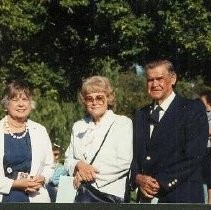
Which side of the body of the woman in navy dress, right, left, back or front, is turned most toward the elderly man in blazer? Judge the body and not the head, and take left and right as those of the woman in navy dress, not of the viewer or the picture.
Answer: left

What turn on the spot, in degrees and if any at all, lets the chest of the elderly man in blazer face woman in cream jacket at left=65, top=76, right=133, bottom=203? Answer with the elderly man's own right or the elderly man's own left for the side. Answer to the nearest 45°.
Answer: approximately 45° to the elderly man's own right

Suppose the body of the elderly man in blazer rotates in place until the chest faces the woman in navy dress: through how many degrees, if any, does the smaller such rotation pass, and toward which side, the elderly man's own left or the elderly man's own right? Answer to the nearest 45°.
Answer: approximately 45° to the elderly man's own right

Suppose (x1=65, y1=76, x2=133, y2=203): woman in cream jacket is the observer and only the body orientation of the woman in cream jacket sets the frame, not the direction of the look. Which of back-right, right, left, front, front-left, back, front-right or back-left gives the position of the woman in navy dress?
front-right

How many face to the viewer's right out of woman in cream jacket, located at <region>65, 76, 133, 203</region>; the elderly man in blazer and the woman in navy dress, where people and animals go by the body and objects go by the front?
0

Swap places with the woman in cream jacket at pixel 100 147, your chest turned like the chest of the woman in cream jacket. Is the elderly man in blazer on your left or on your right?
on your left

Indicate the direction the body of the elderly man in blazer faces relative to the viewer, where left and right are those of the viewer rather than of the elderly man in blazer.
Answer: facing the viewer and to the left of the viewer

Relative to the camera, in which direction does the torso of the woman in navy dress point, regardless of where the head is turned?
toward the camera
